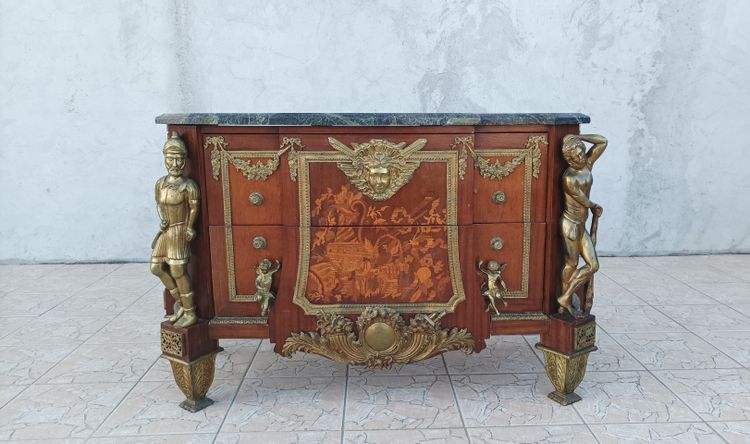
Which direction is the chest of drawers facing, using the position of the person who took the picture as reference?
facing the viewer
